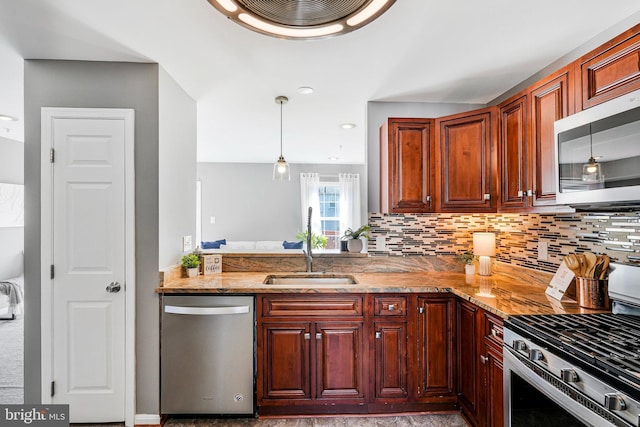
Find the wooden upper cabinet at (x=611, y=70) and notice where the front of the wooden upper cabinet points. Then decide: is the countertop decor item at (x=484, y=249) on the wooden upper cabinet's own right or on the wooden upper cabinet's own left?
on the wooden upper cabinet's own right

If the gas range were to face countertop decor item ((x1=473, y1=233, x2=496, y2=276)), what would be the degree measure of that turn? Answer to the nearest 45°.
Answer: approximately 90° to its right

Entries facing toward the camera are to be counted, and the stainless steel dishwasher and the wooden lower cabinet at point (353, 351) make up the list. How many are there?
2

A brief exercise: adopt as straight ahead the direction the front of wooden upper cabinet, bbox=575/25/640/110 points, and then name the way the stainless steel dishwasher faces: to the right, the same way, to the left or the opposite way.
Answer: to the left

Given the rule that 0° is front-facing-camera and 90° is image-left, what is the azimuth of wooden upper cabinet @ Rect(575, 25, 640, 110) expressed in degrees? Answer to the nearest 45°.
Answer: approximately 45°

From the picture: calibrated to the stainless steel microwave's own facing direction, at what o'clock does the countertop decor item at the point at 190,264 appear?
The countertop decor item is roughly at 1 o'clock from the stainless steel microwave.

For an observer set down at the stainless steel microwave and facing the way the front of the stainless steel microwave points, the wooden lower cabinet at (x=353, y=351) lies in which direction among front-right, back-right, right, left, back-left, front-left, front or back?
front-right

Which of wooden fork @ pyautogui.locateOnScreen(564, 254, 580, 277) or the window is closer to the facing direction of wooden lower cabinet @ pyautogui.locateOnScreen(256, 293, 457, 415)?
the wooden fork

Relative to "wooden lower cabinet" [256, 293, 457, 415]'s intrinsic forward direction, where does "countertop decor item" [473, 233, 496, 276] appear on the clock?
The countertop decor item is roughly at 8 o'clock from the wooden lower cabinet.

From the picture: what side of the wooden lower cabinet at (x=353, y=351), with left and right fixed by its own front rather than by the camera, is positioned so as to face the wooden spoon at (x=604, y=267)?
left

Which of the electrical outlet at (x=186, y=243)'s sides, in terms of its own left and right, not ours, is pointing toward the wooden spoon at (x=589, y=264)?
front

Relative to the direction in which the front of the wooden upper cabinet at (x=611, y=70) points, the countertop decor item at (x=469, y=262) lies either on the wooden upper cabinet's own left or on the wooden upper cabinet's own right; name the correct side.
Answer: on the wooden upper cabinet's own right

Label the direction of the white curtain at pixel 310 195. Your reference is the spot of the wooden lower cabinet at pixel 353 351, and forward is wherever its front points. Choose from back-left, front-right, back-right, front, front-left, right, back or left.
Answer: back

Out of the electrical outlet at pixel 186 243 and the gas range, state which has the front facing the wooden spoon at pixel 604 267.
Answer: the electrical outlet
